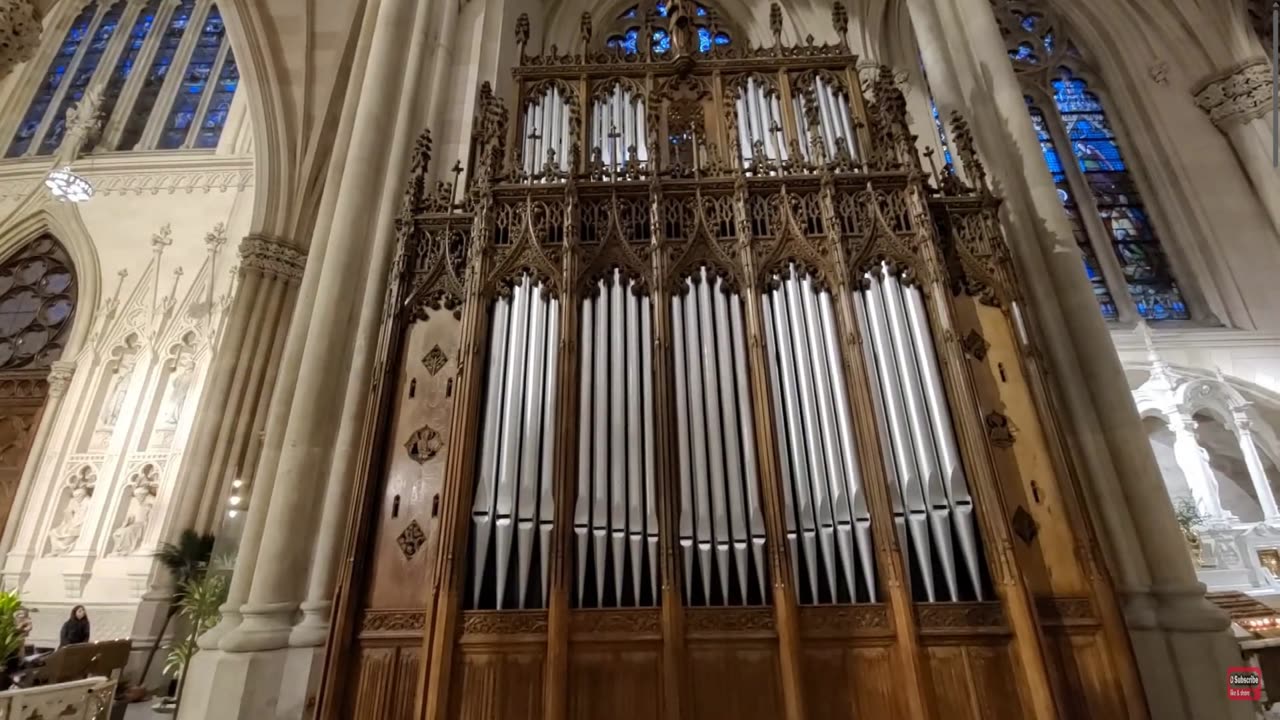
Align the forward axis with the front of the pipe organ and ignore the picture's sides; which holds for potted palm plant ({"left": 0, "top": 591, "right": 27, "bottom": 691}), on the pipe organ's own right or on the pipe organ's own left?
on the pipe organ's own right

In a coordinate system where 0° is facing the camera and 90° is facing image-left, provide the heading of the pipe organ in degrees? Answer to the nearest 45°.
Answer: approximately 0°

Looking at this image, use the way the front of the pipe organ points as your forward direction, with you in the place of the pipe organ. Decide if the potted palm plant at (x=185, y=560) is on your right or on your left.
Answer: on your right

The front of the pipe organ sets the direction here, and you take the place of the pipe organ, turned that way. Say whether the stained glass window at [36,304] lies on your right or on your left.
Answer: on your right

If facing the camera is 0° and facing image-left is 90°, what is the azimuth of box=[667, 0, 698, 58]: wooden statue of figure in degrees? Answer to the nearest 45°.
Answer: approximately 0°

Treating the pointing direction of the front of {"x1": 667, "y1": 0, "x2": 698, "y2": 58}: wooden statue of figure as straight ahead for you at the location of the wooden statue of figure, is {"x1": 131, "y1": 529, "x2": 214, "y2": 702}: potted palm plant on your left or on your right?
on your right

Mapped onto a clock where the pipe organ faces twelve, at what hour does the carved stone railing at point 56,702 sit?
The carved stone railing is roughly at 3 o'clock from the pipe organ.
